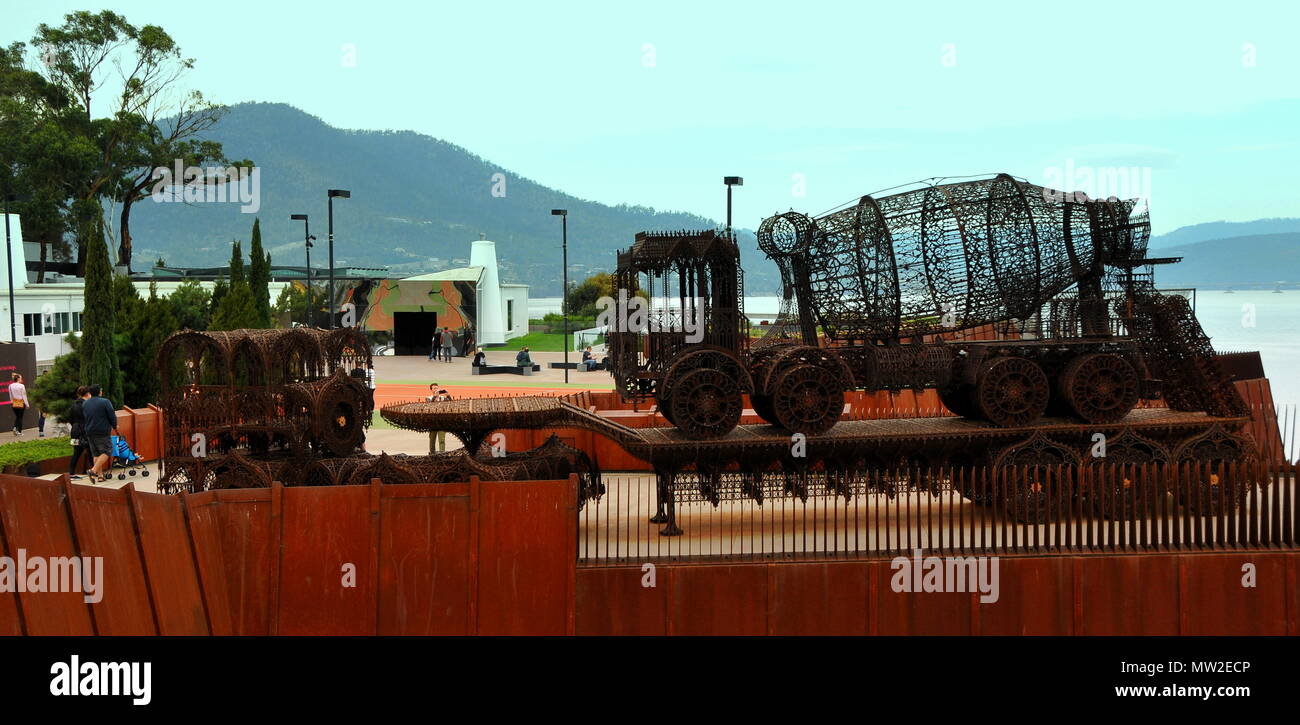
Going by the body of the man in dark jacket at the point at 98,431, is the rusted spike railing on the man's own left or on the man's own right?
on the man's own right

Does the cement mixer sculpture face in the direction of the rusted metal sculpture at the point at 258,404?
yes

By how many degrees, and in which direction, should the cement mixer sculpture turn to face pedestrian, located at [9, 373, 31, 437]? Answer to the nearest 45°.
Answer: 0° — it already faces them

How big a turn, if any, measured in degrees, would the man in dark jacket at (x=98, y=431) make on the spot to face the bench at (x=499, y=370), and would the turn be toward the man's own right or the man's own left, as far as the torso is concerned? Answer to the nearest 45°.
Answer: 0° — they already face it

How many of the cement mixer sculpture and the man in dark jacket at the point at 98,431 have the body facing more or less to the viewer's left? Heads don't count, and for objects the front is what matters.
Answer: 1

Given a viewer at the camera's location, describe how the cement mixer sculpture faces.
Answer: facing to the left of the viewer

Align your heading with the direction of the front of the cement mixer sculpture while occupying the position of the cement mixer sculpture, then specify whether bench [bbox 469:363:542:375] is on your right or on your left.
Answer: on your right
